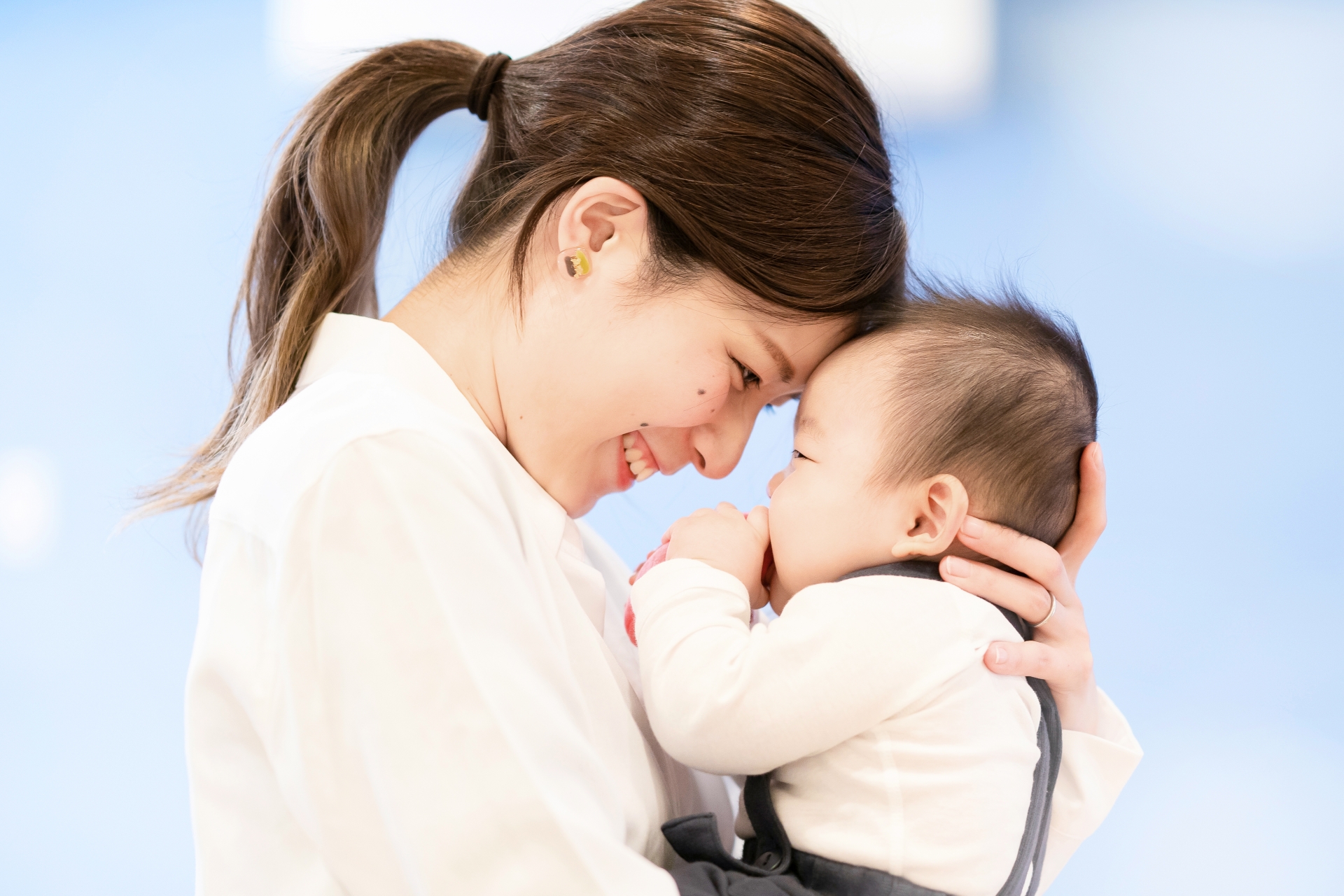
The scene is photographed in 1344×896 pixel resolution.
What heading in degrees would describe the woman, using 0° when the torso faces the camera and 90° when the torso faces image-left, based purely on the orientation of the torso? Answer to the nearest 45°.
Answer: approximately 270°

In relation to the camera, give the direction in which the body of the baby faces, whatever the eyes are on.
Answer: to the viewer's left

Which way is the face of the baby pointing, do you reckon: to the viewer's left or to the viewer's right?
to the viewer's left

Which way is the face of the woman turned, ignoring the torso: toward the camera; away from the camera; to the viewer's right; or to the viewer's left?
to the viewer's right
